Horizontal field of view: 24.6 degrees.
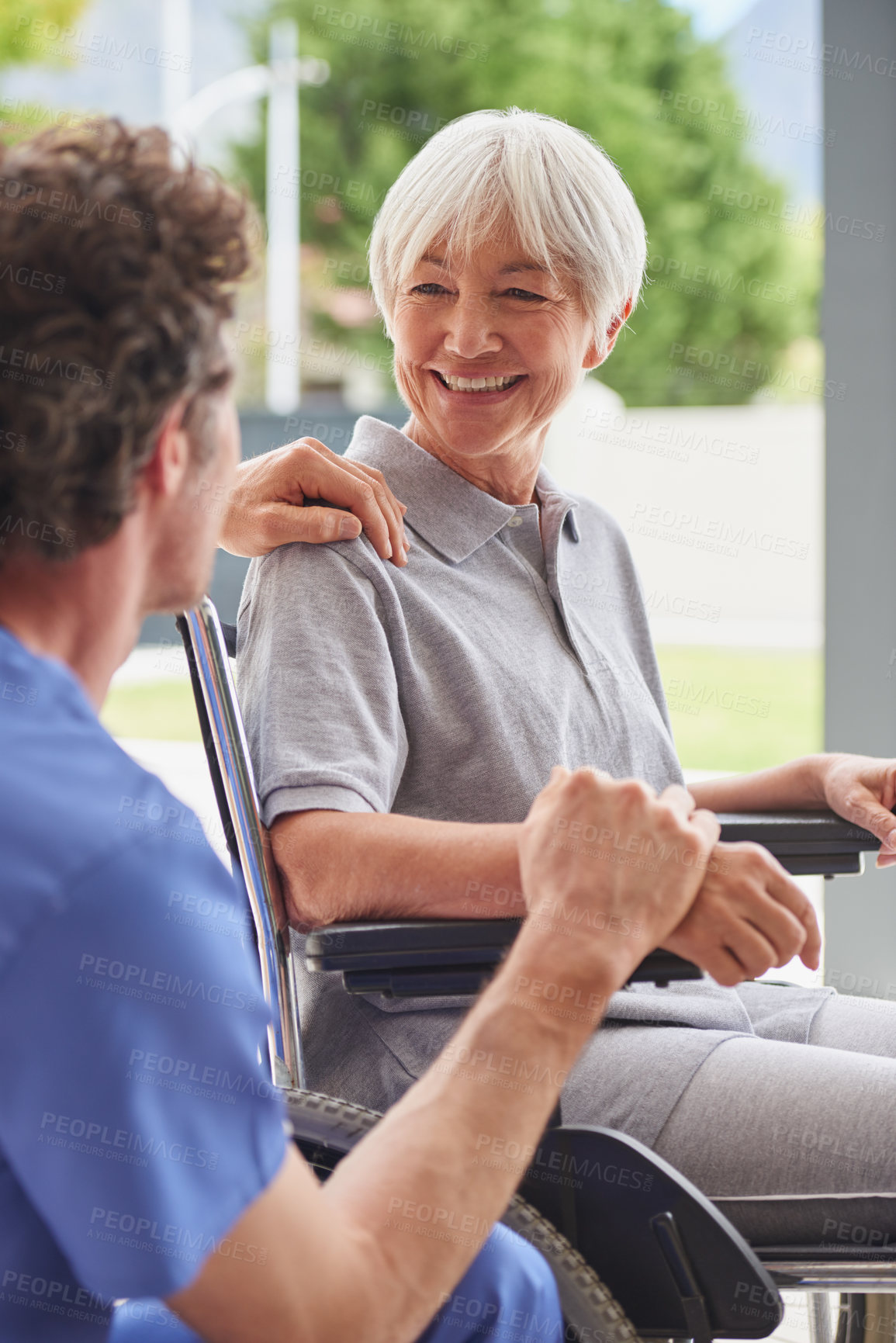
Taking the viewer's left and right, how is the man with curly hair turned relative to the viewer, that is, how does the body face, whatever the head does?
facing away from the viewer and to the right of the viewer

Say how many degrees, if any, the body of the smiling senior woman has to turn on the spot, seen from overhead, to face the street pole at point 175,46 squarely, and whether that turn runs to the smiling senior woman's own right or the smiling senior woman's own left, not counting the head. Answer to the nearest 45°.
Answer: approximately 135° to the smiling senior woman's own left

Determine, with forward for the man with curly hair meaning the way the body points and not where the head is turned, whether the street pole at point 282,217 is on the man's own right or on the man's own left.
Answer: on the man's own left

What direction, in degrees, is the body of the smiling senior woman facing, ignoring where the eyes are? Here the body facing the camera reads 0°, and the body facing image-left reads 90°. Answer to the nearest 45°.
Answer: approximately 315°

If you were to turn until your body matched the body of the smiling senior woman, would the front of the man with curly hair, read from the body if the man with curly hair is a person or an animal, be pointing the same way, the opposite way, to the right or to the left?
to the left

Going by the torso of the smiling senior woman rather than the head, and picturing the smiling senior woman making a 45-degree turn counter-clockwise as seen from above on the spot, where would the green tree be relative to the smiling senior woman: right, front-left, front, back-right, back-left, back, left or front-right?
left

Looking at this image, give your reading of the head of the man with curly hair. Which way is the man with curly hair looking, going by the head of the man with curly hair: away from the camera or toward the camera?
away from the camera
